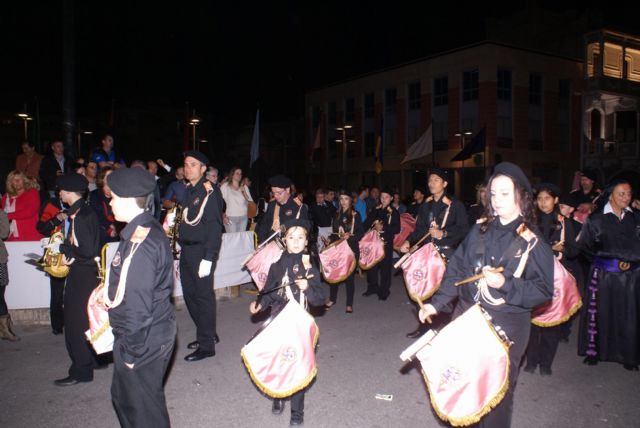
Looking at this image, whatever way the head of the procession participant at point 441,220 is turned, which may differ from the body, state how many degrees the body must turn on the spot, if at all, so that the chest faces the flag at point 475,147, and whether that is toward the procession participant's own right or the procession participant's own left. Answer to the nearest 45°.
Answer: approximately 135° to the procession participant's own right

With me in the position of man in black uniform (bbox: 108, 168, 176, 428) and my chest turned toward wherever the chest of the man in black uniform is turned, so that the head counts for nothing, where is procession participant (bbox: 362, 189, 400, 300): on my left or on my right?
on my right

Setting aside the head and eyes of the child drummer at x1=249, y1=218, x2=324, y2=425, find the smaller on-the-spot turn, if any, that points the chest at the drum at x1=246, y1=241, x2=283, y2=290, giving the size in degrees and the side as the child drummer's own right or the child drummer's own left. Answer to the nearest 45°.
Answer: approximately 180°

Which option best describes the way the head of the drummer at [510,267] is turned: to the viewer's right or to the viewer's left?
to the viewer's left

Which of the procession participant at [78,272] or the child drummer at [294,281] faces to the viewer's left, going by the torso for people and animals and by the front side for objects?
the procession participant

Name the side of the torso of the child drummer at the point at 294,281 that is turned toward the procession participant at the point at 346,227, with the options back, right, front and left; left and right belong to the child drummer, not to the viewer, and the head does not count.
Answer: back

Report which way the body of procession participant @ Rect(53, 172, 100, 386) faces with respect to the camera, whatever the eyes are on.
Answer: to the viewer's left

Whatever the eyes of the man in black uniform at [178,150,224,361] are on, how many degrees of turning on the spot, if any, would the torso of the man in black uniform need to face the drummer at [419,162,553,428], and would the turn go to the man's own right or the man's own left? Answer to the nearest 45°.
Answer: approximately 90° to the man's own left

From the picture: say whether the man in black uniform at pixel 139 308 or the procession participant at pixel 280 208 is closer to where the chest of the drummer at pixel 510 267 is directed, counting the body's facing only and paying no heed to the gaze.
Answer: the man in black uniform
